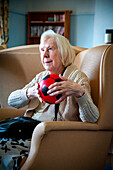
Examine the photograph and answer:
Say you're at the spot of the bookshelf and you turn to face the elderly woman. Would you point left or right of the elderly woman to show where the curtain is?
right

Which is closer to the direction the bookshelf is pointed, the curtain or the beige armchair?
the beige armchair

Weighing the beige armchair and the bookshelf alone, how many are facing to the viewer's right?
0

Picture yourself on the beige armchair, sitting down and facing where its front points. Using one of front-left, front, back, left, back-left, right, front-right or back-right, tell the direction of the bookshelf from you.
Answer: back-right

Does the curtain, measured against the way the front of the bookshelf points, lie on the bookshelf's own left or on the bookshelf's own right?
on the bookshelf's own right

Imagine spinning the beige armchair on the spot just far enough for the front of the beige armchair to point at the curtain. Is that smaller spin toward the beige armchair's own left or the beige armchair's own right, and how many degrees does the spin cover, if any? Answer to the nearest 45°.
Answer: approximately 135° to the beige armchair's own right

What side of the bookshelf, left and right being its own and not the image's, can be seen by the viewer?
front

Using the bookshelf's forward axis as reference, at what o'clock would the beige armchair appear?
The beige armchair is roughly at 12 o'clock from the bookshelf.

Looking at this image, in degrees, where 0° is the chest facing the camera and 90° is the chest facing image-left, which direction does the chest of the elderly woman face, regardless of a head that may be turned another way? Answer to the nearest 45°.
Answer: approximately 45°

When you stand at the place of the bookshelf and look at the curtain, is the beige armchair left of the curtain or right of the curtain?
left

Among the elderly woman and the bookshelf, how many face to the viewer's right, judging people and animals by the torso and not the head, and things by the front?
0
